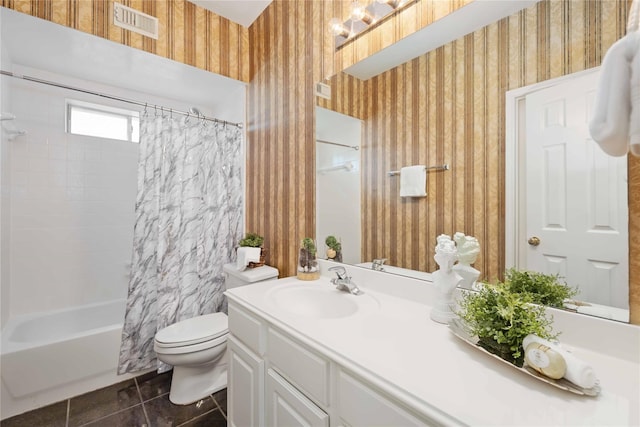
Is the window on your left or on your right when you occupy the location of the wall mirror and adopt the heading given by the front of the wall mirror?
on your right

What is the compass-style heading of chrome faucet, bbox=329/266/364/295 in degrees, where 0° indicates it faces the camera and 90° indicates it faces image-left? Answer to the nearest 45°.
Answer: approximately 45°

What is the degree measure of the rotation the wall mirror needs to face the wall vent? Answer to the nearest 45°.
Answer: approximately 45° to its right

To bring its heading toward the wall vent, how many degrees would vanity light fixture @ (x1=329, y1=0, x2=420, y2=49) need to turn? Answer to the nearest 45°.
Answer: approximately 45° to its right

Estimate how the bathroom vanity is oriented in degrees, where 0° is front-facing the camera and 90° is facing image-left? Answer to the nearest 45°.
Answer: approximately 45°

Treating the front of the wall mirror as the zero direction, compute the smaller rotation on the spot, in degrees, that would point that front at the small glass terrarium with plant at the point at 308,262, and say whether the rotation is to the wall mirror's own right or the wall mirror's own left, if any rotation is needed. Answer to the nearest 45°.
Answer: approximately 45° to the wall mirror's own right
